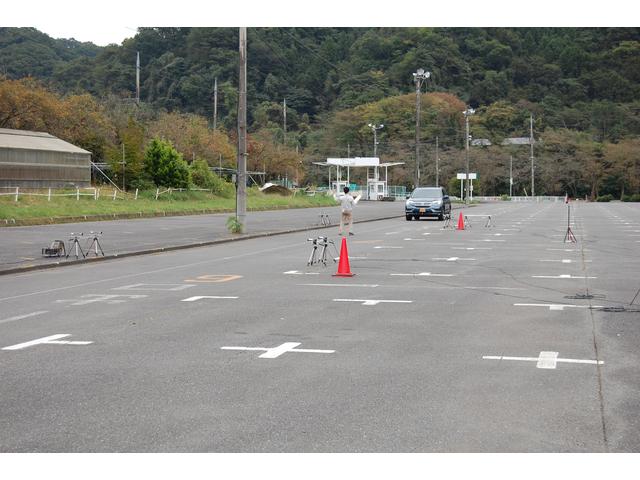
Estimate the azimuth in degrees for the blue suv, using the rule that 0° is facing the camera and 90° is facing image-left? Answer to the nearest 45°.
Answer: approximately 0°
